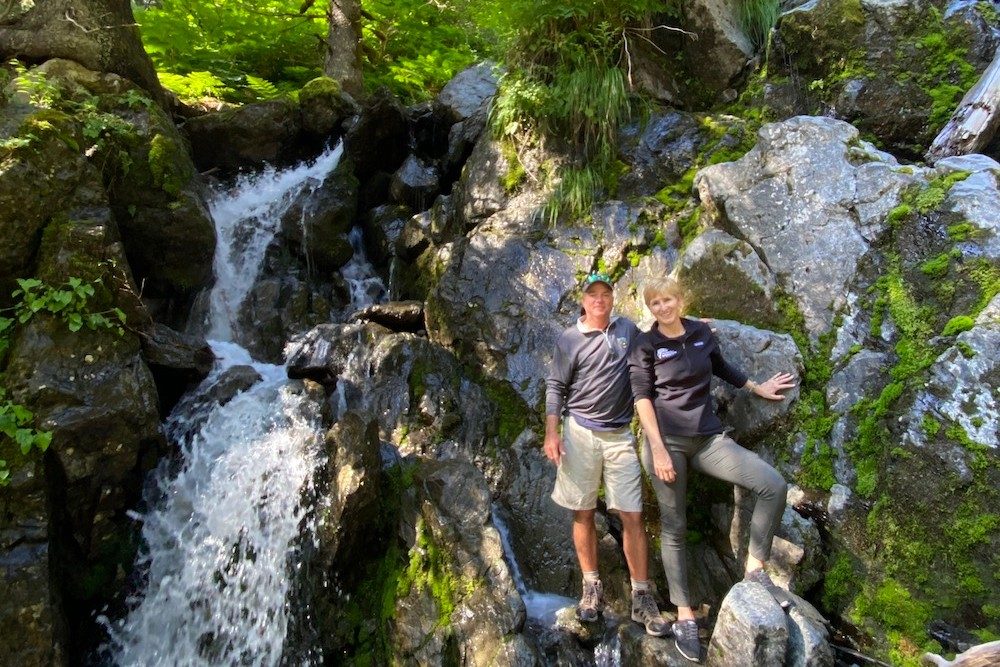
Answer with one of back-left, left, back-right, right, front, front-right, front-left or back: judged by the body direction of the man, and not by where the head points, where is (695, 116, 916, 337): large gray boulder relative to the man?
back-left

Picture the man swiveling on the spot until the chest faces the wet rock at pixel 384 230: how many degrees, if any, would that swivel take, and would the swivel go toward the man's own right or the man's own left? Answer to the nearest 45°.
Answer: approximately 135° to the man's own right

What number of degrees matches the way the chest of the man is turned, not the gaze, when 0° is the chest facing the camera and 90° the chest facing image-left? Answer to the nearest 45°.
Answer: approximately 0°

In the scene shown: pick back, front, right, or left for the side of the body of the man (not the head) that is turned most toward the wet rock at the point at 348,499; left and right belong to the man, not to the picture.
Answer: right

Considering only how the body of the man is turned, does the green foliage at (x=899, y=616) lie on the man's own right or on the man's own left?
on the man's own left

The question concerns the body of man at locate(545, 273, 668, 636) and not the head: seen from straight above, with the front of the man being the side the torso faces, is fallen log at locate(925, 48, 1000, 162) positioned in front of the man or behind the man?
behind

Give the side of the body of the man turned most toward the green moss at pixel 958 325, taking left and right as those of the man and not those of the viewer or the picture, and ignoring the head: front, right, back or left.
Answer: left

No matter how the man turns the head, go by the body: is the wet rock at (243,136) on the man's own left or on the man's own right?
on the man's own right

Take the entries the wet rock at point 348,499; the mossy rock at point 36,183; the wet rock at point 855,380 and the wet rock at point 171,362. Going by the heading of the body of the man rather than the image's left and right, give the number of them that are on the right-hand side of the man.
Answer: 3

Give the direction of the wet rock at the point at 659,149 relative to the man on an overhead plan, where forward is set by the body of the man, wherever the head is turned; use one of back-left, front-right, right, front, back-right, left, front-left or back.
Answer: back

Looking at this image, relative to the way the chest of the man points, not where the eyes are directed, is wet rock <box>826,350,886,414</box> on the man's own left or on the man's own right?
on the man's own left

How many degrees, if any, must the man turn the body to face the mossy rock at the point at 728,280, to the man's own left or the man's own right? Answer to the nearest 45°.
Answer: approximately 135° to the man's own left
